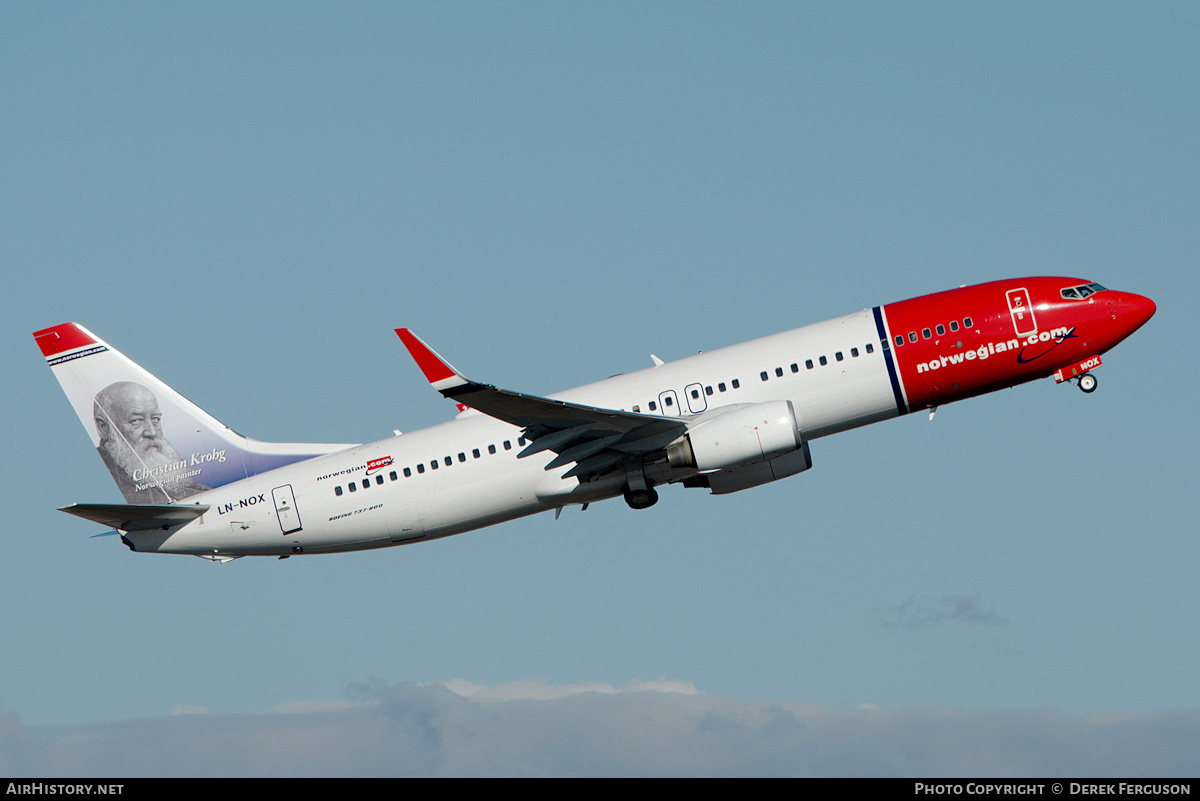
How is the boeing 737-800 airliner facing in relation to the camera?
to the viewer's right
